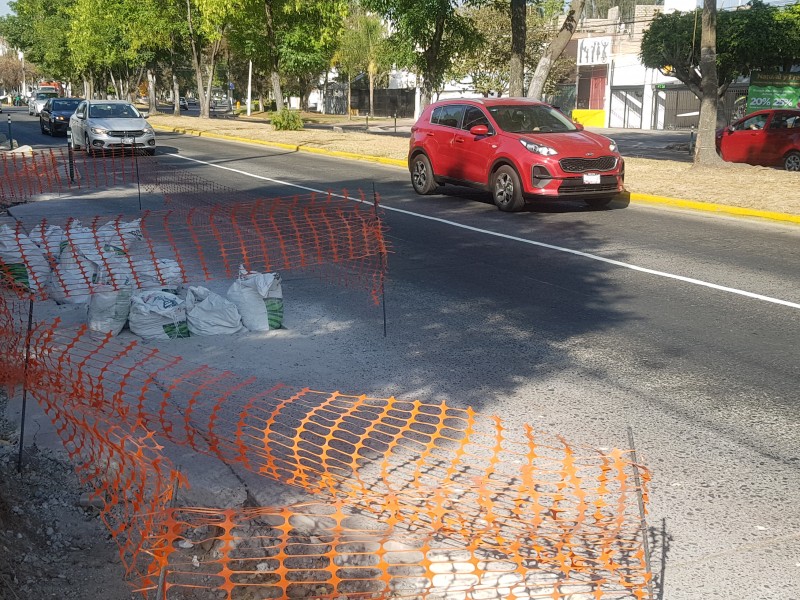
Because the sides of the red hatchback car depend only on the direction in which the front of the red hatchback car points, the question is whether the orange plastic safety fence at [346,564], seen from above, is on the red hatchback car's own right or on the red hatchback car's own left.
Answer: on the red hatchback car's own left

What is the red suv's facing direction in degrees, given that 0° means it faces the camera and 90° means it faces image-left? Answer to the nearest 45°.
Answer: approximately 315°

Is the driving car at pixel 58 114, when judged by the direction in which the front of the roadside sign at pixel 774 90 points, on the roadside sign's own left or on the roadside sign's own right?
on the roadside sign's own right

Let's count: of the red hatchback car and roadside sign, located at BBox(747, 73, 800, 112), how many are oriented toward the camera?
1

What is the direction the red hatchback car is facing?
to the viewer's left

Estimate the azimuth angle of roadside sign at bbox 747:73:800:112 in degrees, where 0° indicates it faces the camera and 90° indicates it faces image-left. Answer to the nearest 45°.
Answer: approximately 0°

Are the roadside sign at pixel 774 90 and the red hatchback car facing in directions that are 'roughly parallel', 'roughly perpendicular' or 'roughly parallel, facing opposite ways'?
roughly perpendicular
